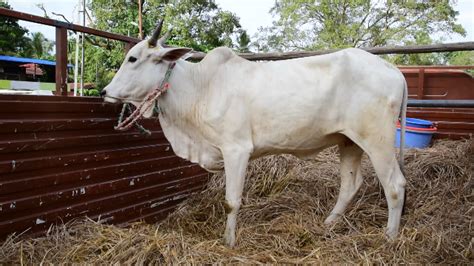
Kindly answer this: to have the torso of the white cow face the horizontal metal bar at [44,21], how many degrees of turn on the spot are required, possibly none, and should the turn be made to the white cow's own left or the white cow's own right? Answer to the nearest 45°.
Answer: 0° — it already faces it

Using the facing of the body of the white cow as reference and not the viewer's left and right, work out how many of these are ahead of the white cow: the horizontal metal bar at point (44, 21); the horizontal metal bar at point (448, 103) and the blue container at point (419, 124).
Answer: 1

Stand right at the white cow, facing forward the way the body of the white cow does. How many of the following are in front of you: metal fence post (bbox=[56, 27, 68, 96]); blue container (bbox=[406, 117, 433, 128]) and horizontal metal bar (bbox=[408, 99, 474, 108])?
1

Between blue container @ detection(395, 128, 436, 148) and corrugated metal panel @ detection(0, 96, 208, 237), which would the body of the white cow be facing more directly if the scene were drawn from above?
the corrugated metal panel

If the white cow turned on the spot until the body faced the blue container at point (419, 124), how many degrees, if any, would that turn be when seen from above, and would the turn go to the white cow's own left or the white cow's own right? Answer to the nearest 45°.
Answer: approximately 135° to the white cow's own right

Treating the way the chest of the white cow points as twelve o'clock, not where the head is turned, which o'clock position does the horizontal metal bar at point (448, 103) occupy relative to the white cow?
The horizontal metal bar is roughly at 5 o'clock from the white cow.

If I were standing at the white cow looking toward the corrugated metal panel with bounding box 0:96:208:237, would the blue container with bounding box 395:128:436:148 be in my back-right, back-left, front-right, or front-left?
back-right

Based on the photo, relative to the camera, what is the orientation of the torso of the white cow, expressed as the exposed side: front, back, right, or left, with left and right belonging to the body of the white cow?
left

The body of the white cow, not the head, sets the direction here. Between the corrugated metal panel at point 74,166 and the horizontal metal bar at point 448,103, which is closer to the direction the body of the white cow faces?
the corrugated metal panel

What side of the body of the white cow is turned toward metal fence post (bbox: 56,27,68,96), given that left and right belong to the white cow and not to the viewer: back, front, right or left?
front

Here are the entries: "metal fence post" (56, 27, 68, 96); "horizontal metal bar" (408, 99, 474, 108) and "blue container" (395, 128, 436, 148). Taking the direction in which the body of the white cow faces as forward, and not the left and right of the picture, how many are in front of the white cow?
1
